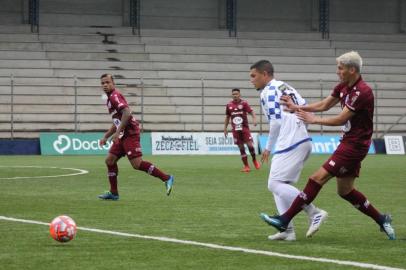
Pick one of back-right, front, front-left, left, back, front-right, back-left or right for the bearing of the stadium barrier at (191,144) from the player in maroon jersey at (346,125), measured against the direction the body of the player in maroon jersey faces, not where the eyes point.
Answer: right

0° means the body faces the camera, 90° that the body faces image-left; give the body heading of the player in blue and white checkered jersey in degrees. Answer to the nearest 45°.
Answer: approximately 90°

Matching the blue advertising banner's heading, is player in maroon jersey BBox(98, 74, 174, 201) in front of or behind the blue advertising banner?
in front

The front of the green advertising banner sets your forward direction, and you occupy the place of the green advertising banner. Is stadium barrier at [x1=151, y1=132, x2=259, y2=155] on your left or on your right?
on your left

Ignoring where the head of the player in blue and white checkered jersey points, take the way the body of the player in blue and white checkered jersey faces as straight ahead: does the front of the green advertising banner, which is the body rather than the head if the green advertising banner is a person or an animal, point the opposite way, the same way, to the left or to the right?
to the left

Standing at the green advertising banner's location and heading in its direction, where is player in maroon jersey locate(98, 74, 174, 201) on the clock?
The player in maroon jersey is roughly at 12 o'clock from the green advertising banner.

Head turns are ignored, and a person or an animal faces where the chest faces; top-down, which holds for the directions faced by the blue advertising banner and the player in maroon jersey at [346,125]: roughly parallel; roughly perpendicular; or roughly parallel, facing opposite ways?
roughly perpendicular

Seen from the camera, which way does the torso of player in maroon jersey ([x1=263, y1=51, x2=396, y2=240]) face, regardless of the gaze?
to the viewer's left

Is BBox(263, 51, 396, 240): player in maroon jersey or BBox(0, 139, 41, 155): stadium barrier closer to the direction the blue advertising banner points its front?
the player in maroon jersey

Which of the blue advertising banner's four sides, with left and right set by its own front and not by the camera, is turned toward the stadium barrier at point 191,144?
right

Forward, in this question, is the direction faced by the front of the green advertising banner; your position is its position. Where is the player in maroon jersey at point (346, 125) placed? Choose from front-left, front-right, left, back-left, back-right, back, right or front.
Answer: front

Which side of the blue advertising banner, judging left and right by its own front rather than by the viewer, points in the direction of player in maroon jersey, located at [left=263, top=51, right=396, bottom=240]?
front

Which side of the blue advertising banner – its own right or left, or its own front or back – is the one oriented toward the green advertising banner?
right

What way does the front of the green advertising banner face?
toward the camera

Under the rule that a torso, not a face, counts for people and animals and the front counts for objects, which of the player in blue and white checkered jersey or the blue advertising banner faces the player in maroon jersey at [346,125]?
the blue advertising banner

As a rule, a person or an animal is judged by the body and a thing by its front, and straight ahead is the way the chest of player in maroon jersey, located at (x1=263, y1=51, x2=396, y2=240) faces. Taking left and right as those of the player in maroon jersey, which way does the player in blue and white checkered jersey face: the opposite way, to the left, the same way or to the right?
the same way

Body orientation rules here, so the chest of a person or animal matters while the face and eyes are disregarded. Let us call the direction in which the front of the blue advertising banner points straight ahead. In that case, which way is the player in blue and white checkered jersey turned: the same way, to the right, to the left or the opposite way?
to the right

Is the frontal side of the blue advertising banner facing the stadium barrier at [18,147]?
no

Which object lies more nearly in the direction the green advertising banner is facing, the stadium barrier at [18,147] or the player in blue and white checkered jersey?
the player in blue and white checkered jersey

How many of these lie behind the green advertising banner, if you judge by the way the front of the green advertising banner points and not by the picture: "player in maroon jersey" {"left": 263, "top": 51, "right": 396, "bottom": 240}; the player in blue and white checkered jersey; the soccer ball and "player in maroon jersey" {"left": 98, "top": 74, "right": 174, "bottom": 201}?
0
